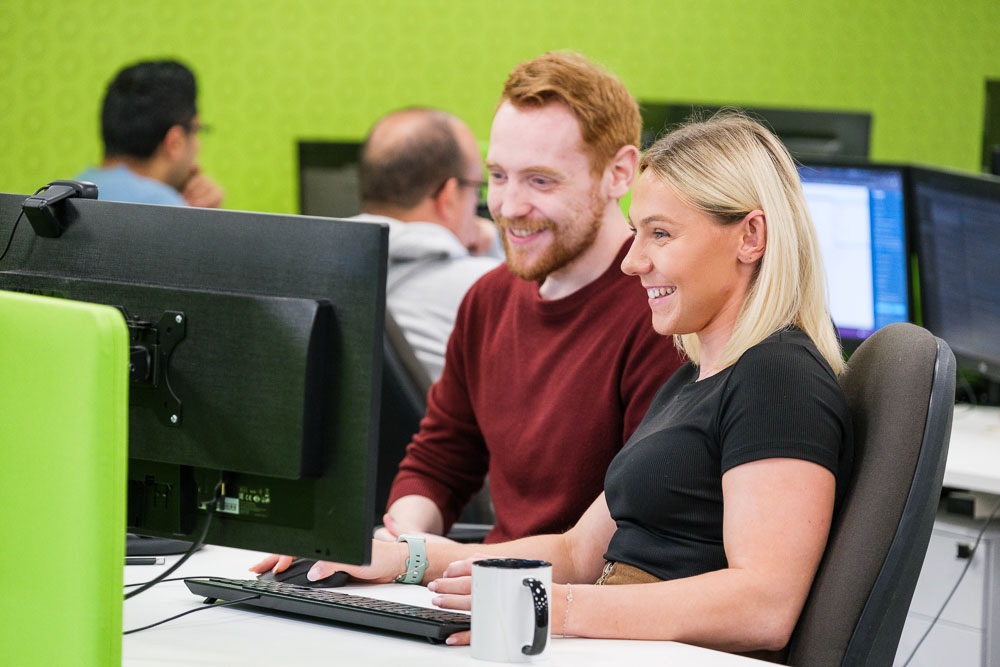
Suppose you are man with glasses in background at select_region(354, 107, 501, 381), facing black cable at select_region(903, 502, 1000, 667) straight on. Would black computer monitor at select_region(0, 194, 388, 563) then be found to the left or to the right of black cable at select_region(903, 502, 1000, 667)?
right

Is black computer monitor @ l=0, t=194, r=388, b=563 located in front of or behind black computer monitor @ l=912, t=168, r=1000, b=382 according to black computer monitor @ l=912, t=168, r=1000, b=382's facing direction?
in front

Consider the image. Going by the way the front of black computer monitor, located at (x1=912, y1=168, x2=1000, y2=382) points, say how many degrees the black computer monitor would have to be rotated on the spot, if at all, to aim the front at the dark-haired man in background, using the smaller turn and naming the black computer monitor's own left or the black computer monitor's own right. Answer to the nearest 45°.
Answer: approximately 45° to the black computer monitor's own right

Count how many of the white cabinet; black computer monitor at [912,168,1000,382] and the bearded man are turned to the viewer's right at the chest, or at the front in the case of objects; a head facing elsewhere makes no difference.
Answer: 0

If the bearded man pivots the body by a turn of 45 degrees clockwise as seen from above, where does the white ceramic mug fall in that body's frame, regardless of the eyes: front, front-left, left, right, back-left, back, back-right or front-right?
left

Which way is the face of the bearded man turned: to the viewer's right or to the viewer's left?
to the viewer's left

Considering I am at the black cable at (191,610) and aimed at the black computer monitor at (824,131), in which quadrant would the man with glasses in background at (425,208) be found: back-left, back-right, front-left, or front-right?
front-left

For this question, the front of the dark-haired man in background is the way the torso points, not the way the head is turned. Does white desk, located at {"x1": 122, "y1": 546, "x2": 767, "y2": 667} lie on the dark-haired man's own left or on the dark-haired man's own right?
on the dark-haired man's own right

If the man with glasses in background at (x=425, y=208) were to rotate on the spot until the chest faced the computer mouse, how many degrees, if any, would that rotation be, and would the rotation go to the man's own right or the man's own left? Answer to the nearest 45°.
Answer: approximately 135° to the man's own right

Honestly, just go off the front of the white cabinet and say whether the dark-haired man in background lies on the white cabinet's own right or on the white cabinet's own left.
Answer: on the white cabinet's own right

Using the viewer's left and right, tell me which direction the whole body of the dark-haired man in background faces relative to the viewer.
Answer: facing away from the viewer and to the right of the viewer

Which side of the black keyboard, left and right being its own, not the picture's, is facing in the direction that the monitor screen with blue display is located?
front

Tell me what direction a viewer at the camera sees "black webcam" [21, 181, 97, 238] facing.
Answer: facing away from the viewer and to the right of the viewer
